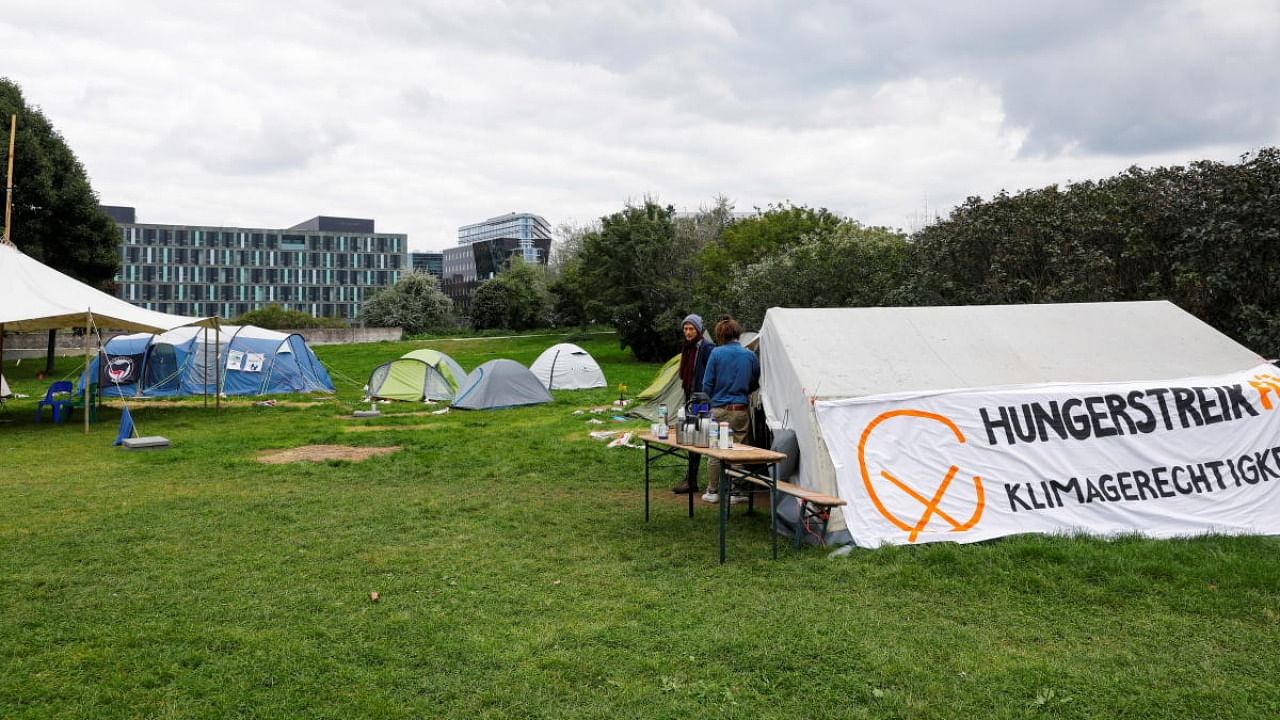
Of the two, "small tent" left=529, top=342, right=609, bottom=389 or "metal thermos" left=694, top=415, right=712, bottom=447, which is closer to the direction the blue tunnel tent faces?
the metal thermos

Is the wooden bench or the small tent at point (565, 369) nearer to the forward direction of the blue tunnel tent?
the wooden bench
